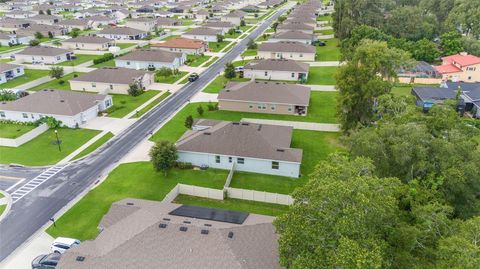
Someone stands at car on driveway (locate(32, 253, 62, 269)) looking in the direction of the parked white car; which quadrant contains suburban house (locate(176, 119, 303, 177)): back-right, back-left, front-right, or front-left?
front-right

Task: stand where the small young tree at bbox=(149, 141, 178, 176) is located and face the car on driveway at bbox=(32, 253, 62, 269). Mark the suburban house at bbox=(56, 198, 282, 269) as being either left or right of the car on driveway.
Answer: left

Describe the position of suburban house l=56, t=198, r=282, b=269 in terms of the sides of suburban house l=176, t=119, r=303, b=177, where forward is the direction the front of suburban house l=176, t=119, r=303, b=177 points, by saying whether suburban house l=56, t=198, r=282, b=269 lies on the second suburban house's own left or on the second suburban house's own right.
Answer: on the second suburban house's own left

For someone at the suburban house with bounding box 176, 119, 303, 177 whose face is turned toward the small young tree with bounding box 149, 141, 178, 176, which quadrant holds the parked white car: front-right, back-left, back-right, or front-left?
front-left

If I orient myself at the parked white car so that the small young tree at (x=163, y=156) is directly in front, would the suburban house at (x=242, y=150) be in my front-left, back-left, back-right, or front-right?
front-right

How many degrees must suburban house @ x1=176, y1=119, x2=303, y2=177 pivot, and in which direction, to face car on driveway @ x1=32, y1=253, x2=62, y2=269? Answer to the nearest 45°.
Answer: approximately 45° to its left

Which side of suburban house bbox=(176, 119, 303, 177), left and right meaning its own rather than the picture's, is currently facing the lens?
left

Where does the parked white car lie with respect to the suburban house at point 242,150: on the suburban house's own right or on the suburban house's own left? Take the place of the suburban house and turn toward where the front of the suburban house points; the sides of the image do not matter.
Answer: on the suburban house's own left
